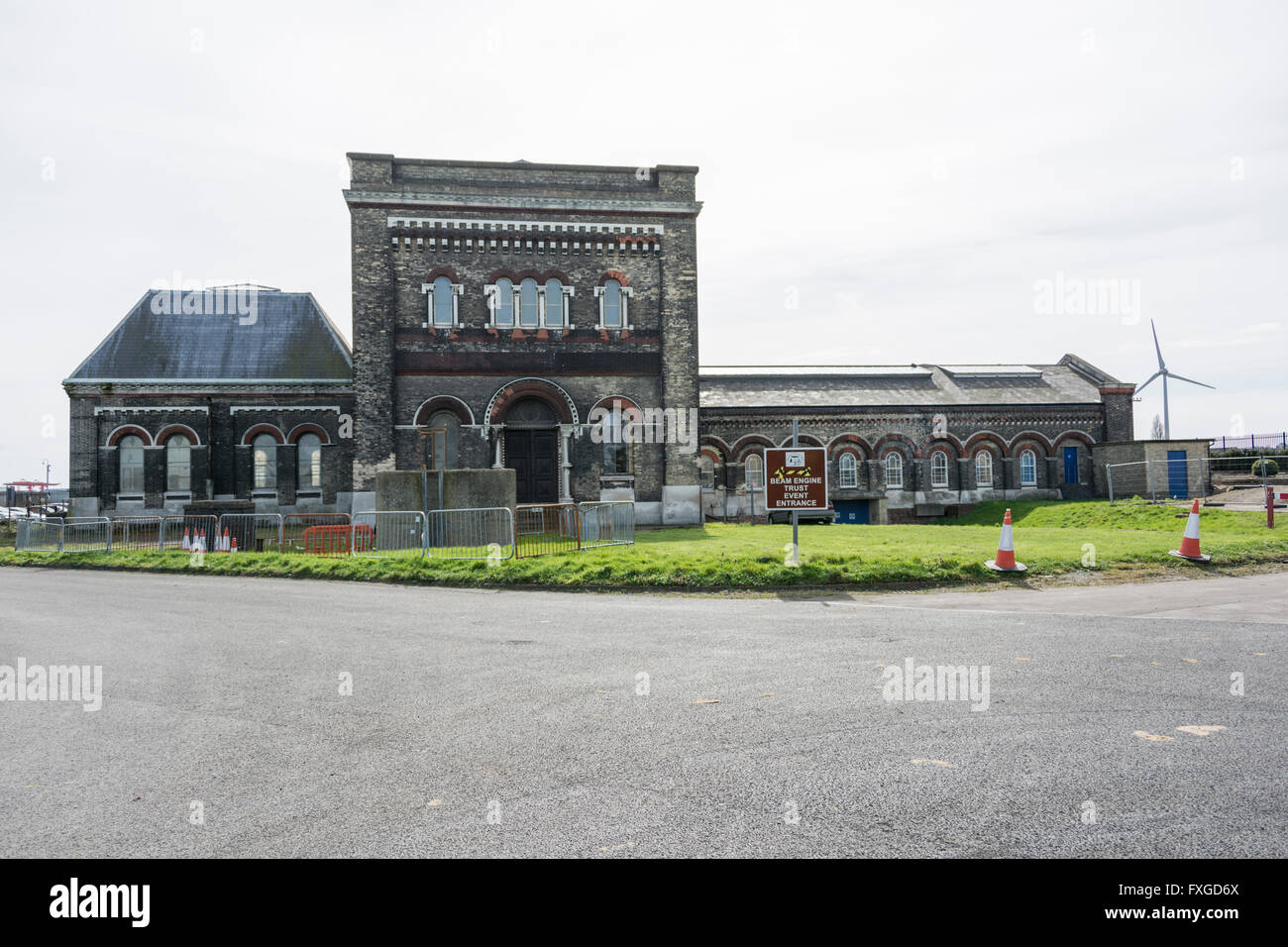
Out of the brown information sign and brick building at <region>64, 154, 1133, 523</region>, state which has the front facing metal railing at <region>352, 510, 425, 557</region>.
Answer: the brick building

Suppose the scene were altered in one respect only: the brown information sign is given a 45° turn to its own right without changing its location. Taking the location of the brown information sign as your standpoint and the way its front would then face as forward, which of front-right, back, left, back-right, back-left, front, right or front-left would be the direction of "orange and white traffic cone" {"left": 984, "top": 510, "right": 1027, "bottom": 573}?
back-left

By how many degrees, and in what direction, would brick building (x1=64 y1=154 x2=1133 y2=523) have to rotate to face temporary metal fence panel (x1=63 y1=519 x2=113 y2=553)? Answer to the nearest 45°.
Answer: approximately 90° to its right

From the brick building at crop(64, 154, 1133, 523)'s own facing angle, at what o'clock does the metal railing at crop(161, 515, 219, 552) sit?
The metal railing is roughly at 2 o'clock from the brick building.

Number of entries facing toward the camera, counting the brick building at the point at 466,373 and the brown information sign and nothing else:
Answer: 2

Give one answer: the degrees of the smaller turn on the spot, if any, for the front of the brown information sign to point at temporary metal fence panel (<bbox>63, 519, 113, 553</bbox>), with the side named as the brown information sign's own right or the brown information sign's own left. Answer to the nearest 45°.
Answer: approximately 90° to the brown information sign's own right

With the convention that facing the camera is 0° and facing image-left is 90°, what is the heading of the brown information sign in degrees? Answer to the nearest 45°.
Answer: approximately 0°

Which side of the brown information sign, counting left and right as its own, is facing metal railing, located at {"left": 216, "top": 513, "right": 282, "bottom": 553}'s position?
right

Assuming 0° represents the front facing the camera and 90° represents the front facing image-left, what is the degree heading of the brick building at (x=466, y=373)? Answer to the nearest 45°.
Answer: approximately 0°

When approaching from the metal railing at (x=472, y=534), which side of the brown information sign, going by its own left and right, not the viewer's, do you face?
right

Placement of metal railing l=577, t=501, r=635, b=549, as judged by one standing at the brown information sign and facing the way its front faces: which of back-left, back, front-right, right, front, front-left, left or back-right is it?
back-right

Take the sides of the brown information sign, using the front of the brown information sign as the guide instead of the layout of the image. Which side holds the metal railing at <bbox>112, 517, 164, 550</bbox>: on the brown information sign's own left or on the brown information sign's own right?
on the brown information sign's own right

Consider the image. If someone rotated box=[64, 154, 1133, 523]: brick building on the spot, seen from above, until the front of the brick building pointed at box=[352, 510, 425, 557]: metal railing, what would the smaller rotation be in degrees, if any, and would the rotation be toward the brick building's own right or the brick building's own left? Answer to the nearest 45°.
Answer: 0° — it already faces it
